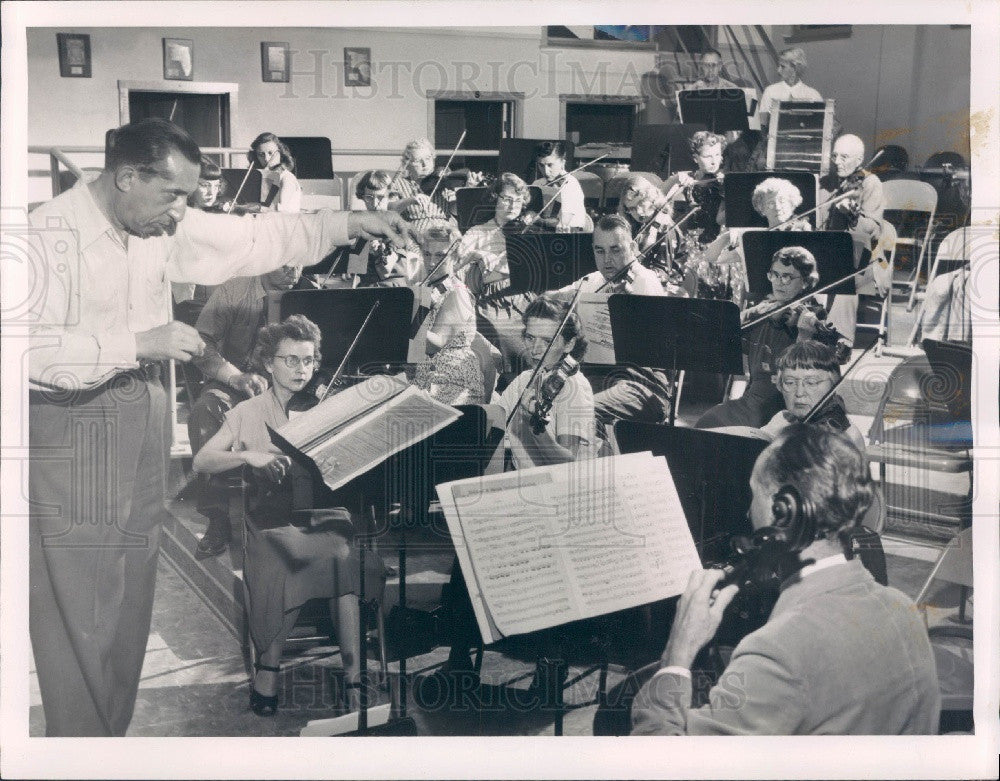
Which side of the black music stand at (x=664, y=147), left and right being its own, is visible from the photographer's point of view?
back

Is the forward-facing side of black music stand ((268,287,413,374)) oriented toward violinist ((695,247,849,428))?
no

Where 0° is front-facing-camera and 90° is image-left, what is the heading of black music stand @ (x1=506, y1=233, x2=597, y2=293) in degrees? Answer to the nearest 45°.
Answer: approximately 180°

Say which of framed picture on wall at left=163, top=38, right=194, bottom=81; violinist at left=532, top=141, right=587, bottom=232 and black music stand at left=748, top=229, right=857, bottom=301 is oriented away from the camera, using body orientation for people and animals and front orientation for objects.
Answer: the black music stand

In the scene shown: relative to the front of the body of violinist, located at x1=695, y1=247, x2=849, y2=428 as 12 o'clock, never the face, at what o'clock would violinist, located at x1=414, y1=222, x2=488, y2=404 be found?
violinist, located at x1=414, y1=222, x2=488, y2=404 is roughly at 1 o'clock from violinist, located at x1=695, y1=247, x2=849, y2=428.

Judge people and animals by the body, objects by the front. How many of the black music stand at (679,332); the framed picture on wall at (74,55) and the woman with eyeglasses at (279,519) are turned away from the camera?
1

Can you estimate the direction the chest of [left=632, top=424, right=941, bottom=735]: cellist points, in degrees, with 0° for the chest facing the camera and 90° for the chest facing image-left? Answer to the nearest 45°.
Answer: approximately 135°

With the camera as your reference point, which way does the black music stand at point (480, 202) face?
facing away from the viewer

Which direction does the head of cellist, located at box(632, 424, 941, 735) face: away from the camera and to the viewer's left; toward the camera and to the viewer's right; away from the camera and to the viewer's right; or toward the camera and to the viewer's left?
away from the camera and to the viewer's left

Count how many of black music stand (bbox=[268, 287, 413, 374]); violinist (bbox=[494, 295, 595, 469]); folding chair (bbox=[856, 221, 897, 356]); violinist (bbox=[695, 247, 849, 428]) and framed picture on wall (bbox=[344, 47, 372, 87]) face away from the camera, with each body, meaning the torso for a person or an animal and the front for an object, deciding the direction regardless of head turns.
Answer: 1

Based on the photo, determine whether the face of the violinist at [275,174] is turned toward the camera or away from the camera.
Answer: toward the camera

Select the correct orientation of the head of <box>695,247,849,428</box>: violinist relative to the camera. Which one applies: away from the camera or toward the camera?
toward the camera

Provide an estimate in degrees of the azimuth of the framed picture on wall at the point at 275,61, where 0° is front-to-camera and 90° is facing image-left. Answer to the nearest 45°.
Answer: approximately 0°

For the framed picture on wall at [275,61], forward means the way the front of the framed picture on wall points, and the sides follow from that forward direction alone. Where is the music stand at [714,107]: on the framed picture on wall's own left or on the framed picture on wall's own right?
on the framed picture on wall's own left

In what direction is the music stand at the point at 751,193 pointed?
away from the camera

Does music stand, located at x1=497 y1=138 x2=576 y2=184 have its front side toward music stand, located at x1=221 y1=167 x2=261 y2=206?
no

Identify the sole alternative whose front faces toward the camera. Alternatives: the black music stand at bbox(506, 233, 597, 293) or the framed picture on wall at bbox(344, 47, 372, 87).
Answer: the framed picture on wall

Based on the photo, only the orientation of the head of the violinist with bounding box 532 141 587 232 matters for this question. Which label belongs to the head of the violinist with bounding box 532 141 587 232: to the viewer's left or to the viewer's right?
to the viewer's left

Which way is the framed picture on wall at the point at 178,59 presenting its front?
toward the camera

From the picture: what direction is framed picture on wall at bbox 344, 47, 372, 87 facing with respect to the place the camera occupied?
facing the viewer

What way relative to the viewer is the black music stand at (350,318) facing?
away from the camera

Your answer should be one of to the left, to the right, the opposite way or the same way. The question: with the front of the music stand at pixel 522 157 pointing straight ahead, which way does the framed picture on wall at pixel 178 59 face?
the opposite way
